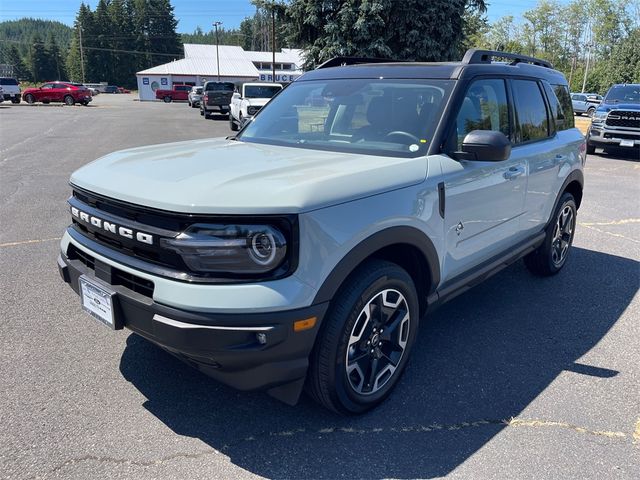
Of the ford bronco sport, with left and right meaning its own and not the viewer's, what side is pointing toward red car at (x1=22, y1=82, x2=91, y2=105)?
right

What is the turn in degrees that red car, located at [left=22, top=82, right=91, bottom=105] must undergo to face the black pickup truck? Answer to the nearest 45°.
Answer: approximately 135° to its left

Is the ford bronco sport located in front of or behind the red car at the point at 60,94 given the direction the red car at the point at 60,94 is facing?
behind

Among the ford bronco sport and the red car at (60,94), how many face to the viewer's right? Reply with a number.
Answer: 0

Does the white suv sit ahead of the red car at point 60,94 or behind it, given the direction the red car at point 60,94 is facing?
behind

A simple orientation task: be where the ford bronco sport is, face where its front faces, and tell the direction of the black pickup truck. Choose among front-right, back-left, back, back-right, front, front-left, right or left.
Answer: back-right

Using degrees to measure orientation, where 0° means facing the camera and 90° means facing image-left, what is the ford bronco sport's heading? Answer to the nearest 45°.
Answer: approximately 45°

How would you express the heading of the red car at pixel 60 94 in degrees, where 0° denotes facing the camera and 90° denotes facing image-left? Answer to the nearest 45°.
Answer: approximately 135°
